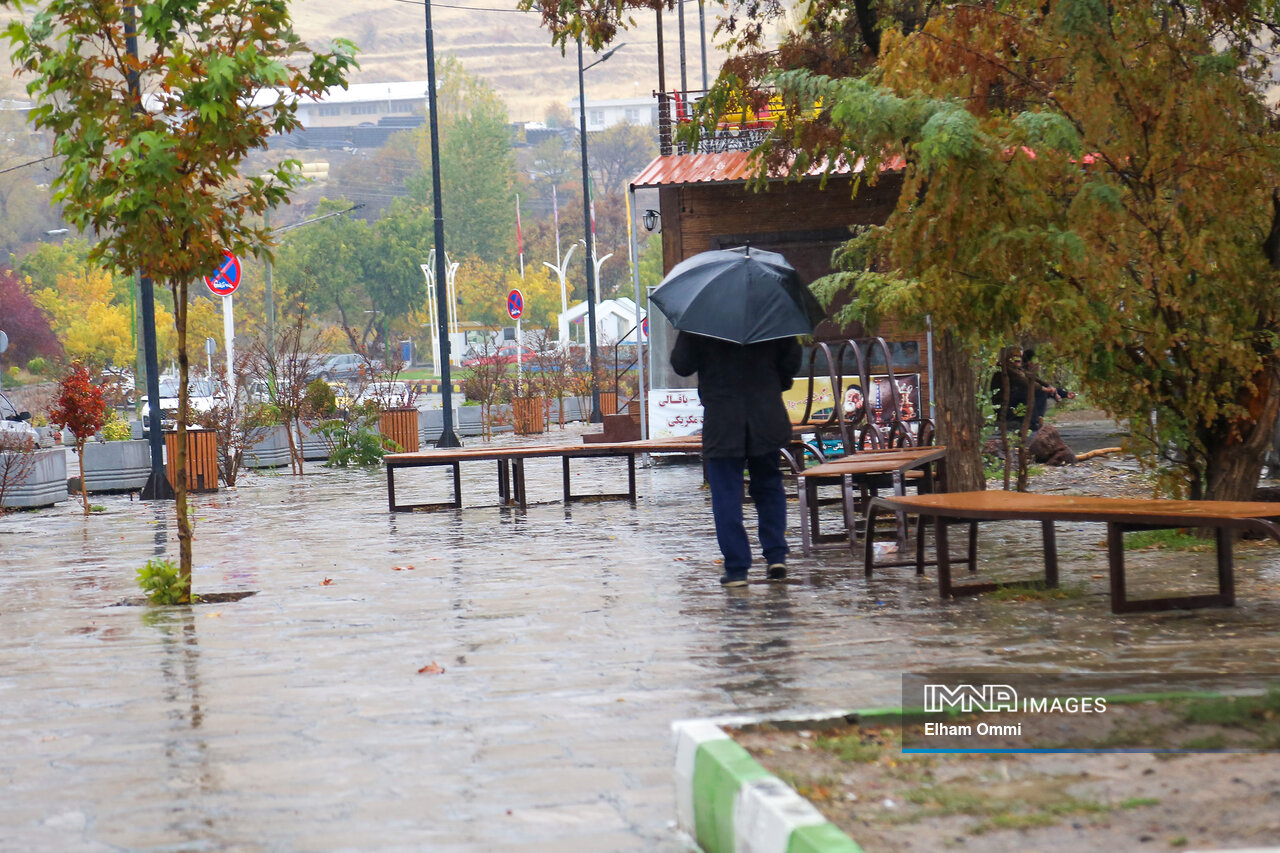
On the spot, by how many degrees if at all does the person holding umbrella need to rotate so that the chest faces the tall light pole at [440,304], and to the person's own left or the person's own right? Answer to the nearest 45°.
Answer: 0° — they already face it

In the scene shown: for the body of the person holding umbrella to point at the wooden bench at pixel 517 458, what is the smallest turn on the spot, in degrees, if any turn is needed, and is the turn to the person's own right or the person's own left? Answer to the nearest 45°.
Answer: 0° — they already face it

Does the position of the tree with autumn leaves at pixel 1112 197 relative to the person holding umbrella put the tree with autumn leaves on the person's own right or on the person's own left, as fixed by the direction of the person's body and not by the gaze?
on the person's own right

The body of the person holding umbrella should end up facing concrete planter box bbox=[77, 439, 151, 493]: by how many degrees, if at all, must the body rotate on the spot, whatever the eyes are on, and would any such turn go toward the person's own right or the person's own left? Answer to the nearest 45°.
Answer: approximately 45° to the person's own left

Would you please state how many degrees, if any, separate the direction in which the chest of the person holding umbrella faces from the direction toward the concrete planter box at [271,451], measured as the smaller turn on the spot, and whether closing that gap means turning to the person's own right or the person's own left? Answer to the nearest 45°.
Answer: approximately 45° to the person's own left

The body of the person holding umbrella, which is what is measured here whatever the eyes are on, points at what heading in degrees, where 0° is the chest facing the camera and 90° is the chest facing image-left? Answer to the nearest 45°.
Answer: approximately 180°

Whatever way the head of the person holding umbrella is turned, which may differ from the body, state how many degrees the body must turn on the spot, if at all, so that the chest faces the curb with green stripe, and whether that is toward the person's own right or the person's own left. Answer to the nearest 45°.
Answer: approximately 180°

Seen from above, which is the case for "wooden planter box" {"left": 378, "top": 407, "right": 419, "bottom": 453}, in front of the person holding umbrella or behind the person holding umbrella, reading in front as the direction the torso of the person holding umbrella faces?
in front

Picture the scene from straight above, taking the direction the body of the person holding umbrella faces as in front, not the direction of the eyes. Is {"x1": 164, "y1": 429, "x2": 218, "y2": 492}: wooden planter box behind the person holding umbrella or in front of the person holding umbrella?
in front
